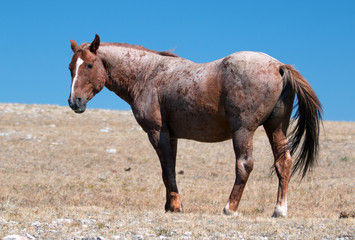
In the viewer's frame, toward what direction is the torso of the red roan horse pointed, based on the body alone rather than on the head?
to the viewer's left
